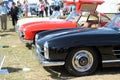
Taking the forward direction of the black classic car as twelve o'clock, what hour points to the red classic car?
The red classic car is roughly at 3 o'clock from the black classic car.

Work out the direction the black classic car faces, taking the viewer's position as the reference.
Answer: facing to the left of the viewer

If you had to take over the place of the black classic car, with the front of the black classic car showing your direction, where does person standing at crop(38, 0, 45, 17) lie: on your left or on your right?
on your right
